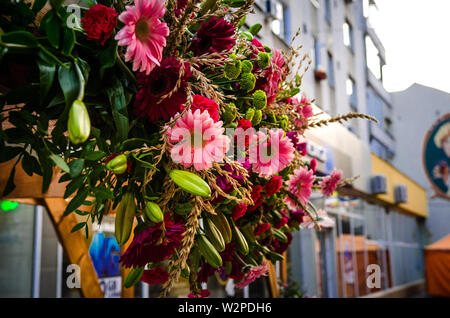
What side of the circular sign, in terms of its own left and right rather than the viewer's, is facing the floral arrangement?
front

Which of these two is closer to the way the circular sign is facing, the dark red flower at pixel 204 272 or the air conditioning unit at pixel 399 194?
the dark red flower

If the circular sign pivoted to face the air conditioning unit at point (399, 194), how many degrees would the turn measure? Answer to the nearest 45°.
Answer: approximately 45° to its right

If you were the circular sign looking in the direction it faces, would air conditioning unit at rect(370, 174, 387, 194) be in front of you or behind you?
in front

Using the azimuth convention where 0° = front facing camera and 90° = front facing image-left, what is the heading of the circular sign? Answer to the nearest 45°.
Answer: approximately 0°

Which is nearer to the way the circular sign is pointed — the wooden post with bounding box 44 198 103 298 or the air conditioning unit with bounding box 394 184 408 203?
the wooden post

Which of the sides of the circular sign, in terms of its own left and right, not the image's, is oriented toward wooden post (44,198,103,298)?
front

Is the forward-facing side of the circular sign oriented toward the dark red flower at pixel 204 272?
yes
